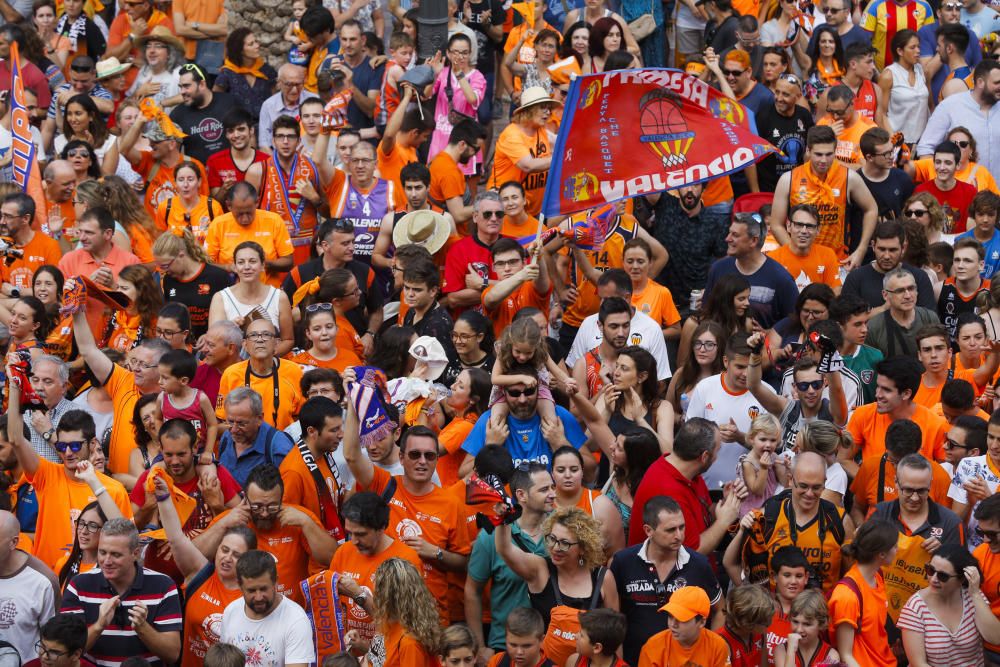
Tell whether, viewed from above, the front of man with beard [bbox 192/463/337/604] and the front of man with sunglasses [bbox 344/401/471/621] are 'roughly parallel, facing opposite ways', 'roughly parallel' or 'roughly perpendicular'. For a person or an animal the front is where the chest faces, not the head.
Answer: roughly parallel

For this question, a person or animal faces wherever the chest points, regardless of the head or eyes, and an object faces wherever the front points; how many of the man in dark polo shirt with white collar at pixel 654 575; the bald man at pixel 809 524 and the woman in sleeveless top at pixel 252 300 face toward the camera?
3

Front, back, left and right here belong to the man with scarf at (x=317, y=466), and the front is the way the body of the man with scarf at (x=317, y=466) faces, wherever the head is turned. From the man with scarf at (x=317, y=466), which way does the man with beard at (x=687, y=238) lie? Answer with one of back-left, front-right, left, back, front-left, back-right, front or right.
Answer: left

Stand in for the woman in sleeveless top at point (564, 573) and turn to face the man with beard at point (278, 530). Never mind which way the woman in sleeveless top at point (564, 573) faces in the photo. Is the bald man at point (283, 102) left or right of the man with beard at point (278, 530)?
right

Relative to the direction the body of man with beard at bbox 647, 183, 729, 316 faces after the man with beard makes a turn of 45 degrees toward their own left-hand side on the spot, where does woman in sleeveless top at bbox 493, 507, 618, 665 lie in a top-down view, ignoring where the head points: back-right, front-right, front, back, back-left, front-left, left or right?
front-right

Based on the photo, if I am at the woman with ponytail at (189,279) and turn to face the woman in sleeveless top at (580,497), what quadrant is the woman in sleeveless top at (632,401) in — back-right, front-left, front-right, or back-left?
front-left

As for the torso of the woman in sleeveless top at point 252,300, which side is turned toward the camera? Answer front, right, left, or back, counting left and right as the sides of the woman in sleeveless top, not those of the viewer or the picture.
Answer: front

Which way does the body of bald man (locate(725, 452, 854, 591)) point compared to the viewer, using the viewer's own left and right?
facing the viewer

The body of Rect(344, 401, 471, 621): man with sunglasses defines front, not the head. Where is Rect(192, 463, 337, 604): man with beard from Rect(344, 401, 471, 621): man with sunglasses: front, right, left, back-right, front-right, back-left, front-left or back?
right

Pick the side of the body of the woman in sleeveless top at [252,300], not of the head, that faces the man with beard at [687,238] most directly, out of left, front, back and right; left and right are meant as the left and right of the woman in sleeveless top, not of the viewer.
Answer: left

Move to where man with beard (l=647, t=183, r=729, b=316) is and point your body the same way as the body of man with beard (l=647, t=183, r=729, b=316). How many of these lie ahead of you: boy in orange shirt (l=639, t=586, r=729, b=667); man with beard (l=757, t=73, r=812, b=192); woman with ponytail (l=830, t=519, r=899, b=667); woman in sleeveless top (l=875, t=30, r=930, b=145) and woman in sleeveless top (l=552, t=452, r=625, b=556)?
3

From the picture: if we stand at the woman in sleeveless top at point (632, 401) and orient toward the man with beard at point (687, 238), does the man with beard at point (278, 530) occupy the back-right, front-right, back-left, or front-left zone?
back-left

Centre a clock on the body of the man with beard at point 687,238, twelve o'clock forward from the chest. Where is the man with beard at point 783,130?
the man with beard at point 783,130 is roughly at 7 o'clock from the man with beard at point 687,238.

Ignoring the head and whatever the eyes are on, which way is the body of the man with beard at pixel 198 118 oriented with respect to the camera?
toward the camera

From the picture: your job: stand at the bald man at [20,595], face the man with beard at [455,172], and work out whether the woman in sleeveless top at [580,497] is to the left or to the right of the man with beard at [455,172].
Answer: right

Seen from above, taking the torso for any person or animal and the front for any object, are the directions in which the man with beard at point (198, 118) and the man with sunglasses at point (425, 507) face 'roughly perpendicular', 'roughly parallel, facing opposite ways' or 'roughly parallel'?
roughly parallel

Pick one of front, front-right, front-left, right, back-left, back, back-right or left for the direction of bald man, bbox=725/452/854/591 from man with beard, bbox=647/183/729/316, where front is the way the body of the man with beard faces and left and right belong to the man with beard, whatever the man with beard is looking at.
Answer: front

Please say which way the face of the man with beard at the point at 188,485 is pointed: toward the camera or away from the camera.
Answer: toward the camera
